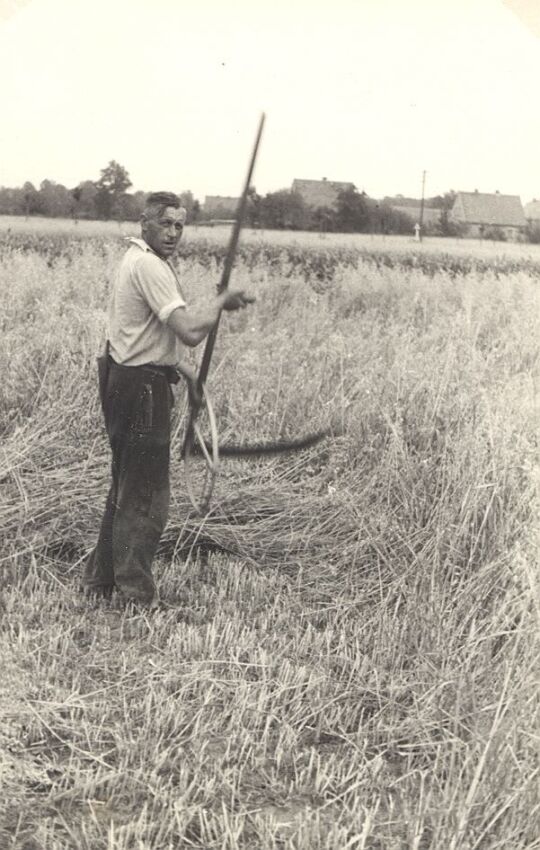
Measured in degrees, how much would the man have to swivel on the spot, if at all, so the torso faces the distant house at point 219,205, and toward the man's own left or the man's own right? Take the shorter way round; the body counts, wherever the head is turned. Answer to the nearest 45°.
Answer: approximately 90° to the man's own left

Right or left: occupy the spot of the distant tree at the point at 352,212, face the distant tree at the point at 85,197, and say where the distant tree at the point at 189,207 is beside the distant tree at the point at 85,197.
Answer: left

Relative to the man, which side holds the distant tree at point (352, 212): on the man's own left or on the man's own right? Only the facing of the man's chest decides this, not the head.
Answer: on the man's own left

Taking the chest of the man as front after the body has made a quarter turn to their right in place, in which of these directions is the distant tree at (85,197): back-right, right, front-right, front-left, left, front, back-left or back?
back

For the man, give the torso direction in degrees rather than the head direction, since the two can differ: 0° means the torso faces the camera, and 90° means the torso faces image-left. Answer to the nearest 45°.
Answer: approximately 270°

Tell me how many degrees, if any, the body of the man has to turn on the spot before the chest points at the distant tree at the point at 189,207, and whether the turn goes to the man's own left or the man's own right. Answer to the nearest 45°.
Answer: approximately 90° to the man's own left

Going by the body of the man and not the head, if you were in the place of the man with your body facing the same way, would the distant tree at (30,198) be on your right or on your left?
on your left

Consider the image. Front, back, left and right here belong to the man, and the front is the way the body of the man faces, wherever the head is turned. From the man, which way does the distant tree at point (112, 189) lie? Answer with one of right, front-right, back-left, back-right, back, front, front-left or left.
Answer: left
